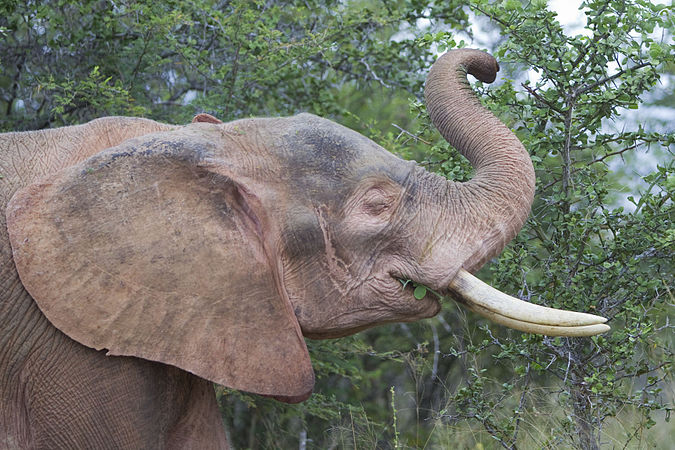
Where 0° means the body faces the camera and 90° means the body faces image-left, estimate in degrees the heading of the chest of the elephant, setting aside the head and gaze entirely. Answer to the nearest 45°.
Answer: approximately 270°
